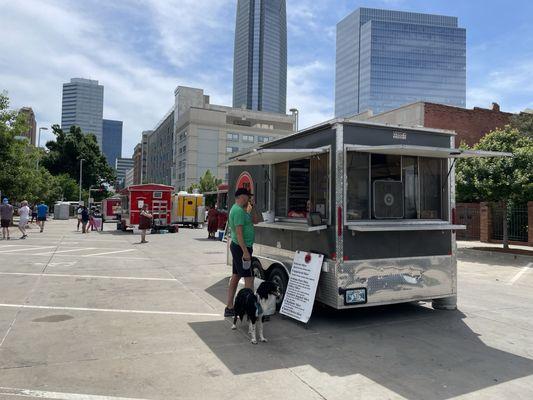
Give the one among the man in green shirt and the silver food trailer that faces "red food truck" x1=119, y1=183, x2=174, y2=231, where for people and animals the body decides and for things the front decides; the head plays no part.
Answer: the silver food trailer

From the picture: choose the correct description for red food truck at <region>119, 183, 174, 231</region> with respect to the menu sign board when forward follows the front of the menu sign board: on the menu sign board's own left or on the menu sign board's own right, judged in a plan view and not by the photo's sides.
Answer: on the menu sign board's own right

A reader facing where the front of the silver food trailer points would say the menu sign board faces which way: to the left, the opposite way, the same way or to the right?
to the left

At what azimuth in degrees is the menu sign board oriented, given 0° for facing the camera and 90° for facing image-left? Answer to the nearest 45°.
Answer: approximately 45°

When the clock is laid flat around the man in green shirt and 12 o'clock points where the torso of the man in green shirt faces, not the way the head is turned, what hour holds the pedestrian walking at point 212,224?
The pedestrian walking is roughly at 9 o'clock from the man in green shirt.

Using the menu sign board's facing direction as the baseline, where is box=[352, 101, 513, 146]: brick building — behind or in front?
behind

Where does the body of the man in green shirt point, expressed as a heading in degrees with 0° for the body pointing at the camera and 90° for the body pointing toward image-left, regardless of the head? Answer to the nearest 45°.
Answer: approximately 270°

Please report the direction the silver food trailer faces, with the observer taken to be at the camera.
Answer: facing away from the viewer and to the left of the viewer

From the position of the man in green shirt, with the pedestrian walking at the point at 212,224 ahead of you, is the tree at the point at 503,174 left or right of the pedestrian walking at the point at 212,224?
right

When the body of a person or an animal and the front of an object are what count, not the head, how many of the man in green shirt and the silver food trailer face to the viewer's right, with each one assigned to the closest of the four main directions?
1

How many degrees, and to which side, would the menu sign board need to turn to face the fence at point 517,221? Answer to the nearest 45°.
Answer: approximately 180°

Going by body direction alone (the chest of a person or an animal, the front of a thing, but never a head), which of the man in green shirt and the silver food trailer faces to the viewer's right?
the man in green shirt
